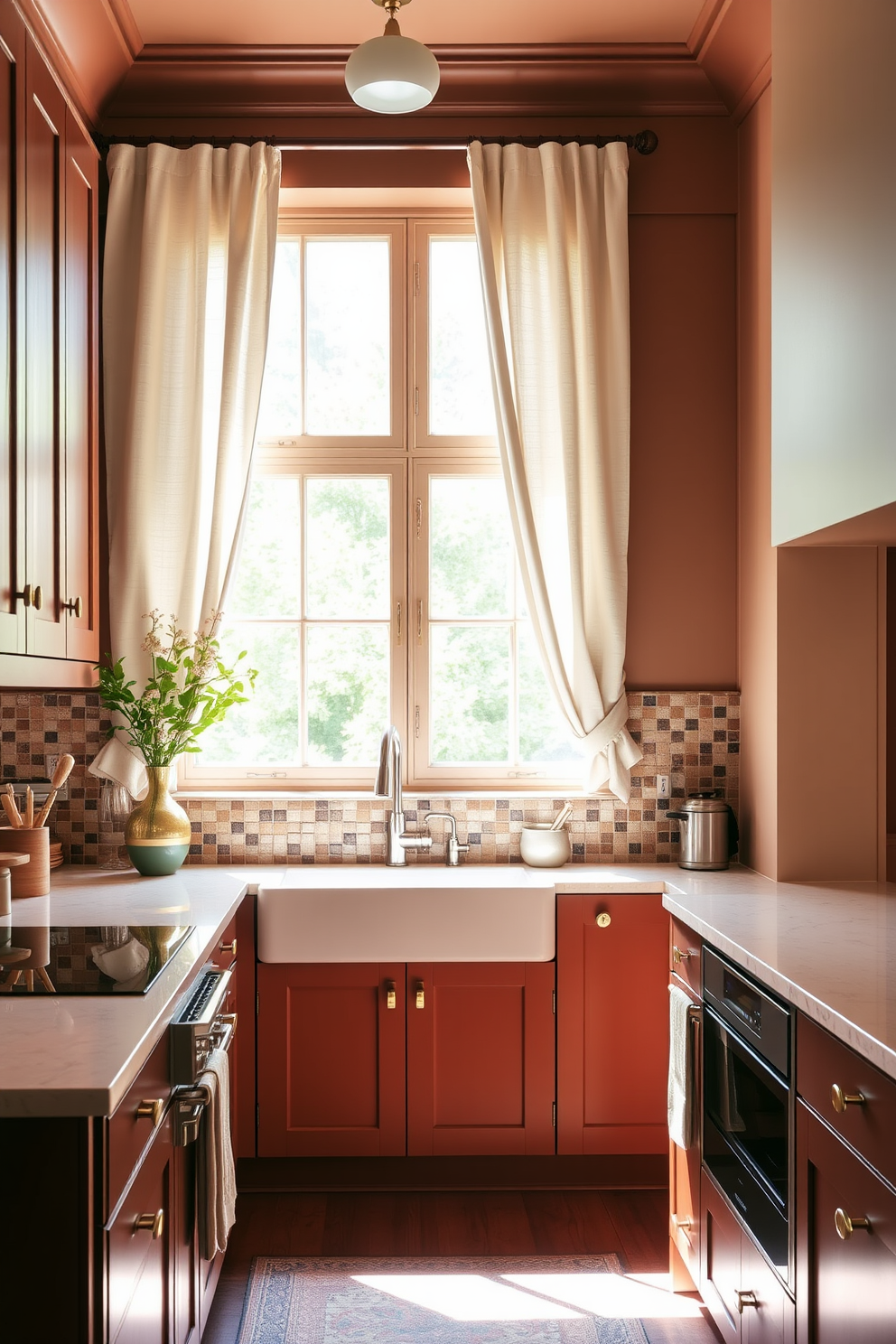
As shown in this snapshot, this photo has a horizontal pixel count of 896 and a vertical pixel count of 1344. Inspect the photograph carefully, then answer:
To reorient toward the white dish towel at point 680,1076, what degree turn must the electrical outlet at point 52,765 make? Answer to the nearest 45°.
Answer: approximately 45° to its left

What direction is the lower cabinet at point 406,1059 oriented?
toward the camera

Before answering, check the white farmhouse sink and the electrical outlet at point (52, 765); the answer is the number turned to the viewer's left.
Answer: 0

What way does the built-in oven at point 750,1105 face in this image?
to the viewer's left

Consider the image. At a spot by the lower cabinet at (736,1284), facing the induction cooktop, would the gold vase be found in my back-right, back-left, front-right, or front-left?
front-right

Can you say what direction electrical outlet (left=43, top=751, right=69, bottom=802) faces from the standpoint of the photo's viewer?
facing the viewer

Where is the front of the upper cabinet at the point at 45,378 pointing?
to the viewer's right

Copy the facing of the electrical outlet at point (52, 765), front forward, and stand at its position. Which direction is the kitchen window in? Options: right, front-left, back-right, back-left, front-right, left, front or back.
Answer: left

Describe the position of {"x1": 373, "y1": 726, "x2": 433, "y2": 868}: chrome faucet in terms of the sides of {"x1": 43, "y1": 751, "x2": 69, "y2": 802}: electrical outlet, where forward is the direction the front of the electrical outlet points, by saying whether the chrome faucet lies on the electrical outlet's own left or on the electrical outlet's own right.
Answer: on the electrical outlet's own left

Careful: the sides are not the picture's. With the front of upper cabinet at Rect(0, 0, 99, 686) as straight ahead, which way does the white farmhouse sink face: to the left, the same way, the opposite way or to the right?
to the right

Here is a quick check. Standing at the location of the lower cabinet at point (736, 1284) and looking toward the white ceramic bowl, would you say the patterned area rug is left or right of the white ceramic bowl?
left
